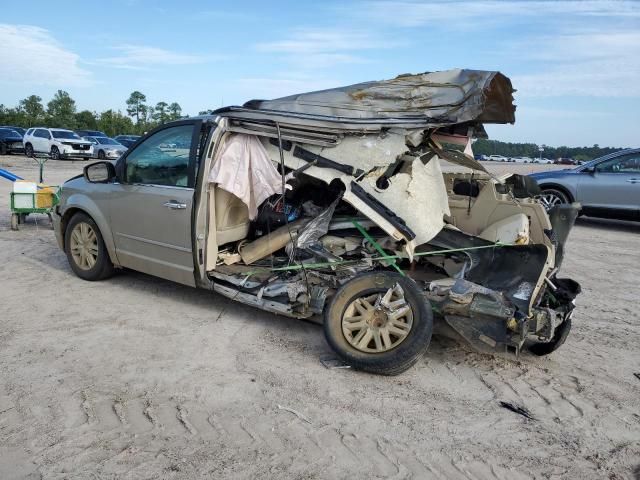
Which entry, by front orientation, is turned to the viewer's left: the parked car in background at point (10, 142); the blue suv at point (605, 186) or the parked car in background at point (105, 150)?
the blue suv

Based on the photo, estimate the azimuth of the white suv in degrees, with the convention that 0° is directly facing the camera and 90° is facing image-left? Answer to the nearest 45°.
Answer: approximately 315°

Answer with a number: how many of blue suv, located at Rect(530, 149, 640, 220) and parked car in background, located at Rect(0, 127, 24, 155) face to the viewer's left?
1

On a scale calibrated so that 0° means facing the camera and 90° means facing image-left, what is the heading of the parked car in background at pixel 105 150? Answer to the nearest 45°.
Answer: approximately 315°

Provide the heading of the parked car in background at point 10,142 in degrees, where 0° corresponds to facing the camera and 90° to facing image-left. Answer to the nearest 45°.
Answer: approximately 315°

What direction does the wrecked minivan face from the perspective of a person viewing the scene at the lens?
facing away from the viewer and to the left of the viewer
